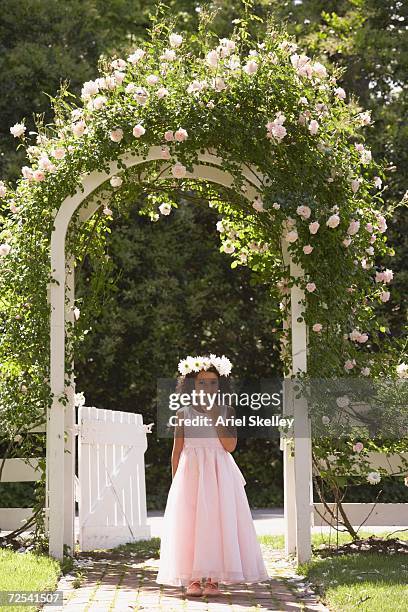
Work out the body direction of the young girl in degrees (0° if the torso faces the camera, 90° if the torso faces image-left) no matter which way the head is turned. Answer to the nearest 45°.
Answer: approximately 0°

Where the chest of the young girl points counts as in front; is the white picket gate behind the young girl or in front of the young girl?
behind

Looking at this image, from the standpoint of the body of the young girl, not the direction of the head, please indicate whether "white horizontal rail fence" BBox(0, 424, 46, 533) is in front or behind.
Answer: behind
